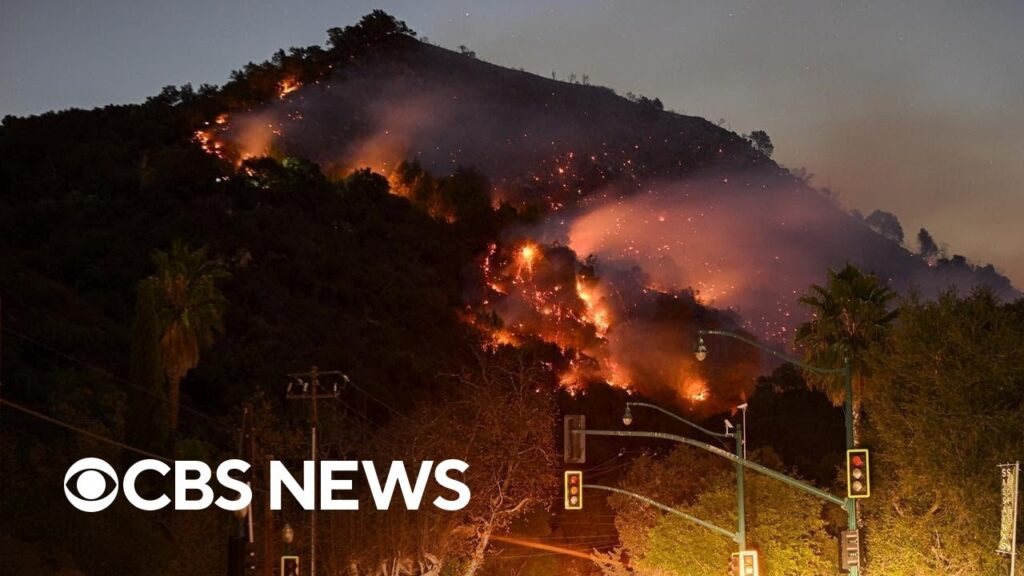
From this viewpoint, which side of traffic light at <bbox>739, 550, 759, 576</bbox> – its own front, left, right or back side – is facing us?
front

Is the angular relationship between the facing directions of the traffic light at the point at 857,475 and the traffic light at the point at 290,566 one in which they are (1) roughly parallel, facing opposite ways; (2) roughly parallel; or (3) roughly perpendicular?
roughly parallel

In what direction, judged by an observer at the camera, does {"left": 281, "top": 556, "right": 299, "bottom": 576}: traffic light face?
facing the viewer

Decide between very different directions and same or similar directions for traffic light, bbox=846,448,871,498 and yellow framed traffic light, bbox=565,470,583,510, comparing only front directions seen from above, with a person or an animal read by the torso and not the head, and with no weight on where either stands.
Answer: same or similar directions

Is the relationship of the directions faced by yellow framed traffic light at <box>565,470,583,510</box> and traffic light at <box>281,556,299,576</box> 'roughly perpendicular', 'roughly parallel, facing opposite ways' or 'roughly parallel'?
roughly parallel

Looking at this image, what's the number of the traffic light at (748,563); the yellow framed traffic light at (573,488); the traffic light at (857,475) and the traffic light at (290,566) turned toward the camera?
4

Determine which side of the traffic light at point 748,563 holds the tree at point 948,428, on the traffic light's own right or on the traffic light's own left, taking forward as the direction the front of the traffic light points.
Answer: on the traffic light's own left

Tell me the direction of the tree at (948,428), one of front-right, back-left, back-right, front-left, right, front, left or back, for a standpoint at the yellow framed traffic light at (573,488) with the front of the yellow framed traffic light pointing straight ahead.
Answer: left

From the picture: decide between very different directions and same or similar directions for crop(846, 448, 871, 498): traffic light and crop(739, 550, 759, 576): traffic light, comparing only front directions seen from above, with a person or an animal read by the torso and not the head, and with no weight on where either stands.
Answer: same or similar directions
